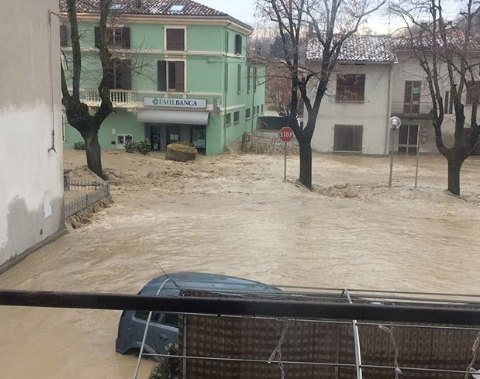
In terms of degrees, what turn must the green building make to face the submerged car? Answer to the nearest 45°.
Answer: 0° — it already faces it

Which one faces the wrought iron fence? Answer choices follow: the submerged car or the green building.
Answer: the green building

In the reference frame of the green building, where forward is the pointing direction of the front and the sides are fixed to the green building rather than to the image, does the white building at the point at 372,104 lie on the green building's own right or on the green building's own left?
on the green building's own left

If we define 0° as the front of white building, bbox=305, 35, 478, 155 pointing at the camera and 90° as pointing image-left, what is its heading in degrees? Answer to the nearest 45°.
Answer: approximately 0°

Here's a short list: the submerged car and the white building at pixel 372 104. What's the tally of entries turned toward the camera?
1
